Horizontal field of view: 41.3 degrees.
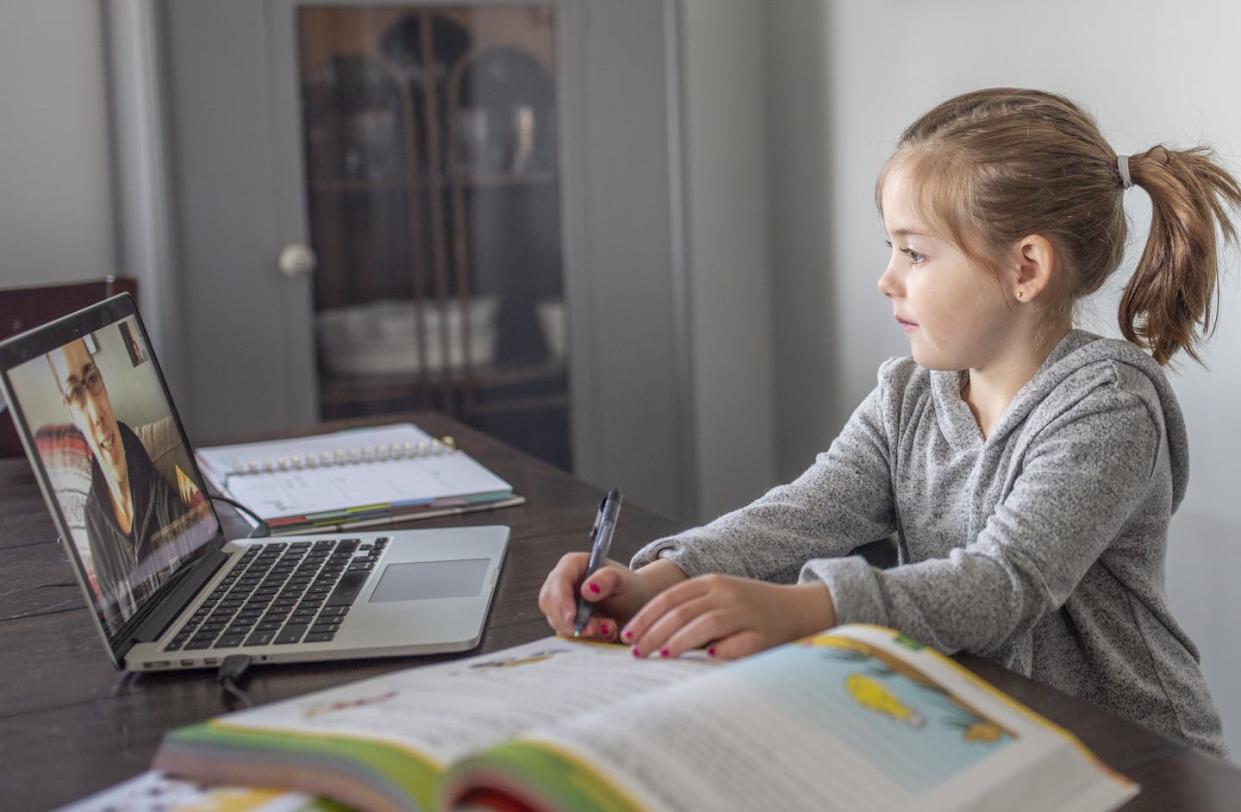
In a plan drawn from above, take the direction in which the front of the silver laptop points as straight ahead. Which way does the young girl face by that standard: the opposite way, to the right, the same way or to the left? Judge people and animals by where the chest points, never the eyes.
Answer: the opposite way

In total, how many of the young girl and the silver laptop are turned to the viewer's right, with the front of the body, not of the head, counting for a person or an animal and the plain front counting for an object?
1

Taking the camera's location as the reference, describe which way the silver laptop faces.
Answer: facing to the right of the viewer

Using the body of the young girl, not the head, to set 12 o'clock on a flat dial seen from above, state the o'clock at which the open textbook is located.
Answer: The open textbook is roughly at 11 o'clock from the young girl.

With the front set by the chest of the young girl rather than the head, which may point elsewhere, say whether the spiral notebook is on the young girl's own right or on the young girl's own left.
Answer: on the young girl's own right

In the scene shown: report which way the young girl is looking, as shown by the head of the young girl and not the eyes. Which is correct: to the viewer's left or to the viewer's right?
to the viewer's left

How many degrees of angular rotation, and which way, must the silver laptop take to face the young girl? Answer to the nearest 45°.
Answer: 0° — it already faces them

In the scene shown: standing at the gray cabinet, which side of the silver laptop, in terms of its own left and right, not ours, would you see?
left
